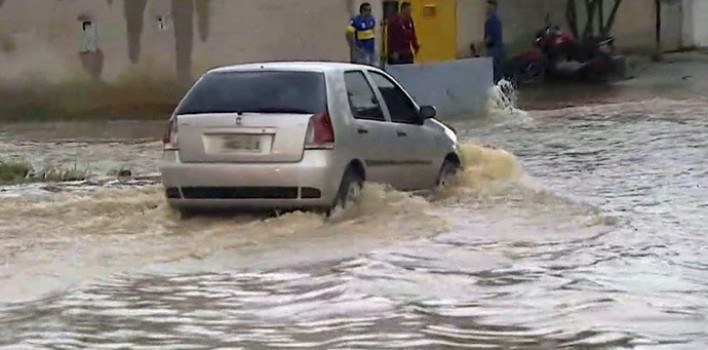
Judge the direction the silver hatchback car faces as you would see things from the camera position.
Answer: facing away from the viewer and to the right of the viewer

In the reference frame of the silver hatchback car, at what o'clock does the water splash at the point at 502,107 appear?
The water splash is roughly at 11 o'clock from the silver hatchback car.

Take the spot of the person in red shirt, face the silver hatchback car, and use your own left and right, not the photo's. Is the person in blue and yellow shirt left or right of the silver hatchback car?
right

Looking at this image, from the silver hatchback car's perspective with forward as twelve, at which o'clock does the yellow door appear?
The yellow door is roughly at 11 o'clock from the silver hatchback car.

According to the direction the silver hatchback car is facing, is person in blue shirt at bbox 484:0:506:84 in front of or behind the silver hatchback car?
in front

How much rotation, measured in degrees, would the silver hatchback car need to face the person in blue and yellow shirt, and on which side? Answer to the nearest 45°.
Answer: approximately 45° to its left

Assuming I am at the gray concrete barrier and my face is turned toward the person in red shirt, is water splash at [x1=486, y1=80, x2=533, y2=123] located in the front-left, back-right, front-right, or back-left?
back-right

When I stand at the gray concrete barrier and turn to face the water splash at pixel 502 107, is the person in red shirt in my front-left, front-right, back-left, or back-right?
back-left

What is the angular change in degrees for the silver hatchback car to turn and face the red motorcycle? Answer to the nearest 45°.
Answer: approximately 45° to its left

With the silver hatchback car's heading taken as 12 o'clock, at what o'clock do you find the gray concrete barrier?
The gray concrete barrier is roughly at 11 o'clock from the silver hatchback car.

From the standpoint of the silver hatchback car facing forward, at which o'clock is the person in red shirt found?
The person in red shirt is roughly at 11 o'clock from the silver hatchback car.
